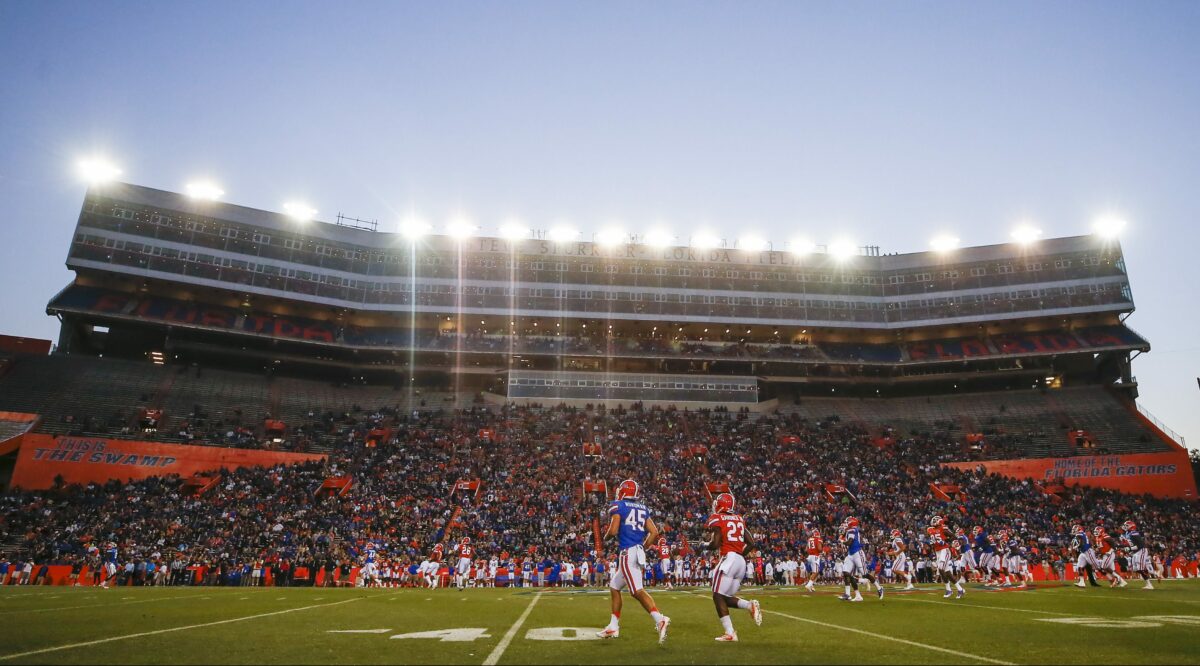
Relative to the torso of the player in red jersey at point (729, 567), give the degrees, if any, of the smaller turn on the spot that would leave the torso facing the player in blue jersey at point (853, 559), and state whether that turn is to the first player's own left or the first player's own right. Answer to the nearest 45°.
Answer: approximately 45° to the first player's own right

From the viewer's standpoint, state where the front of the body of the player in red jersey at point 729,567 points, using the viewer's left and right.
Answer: facing away from the viewer and to the left of the viewer

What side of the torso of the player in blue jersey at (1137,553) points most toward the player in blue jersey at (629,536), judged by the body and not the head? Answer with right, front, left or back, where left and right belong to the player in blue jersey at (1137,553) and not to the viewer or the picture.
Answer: left

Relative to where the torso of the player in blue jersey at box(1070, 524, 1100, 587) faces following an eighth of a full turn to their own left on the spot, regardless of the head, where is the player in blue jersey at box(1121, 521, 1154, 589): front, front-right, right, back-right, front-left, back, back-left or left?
back

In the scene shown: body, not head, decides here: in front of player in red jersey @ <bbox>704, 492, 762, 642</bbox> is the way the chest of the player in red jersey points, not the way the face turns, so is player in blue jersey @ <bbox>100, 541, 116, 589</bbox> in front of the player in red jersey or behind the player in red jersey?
in front

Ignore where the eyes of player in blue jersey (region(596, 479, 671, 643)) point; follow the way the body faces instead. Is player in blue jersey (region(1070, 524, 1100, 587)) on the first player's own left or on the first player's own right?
on the first player's own right

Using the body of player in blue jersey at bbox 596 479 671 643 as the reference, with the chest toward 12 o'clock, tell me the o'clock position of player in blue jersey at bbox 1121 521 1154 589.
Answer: player in blue jersey at bbox 1121 521 1154 589 is roughly at 3 o'clock from player in blue jersey at bbox 596 479 671 643.

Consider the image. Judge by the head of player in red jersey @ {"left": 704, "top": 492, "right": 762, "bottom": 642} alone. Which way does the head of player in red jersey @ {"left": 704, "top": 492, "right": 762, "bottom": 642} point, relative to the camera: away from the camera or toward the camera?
away from the camera

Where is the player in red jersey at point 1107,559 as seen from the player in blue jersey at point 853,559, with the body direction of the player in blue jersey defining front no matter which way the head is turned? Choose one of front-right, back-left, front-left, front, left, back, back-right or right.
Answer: back-right

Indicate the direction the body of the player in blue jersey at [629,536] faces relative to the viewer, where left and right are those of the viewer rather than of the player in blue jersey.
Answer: facing away from the viewer and to the left of the viewer

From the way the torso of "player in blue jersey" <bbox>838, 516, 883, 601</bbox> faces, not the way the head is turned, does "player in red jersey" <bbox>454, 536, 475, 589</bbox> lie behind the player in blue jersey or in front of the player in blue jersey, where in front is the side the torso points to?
in front
